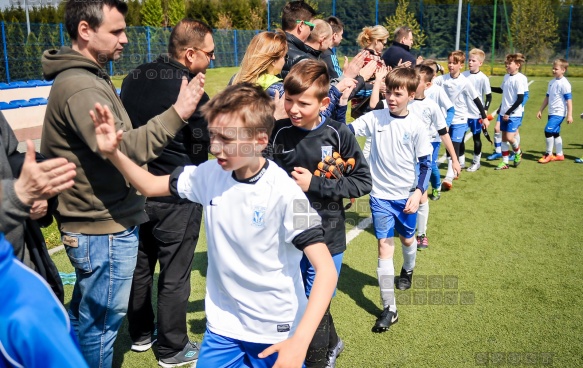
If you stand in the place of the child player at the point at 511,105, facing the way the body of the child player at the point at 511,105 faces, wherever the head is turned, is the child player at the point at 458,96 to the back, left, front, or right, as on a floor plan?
front

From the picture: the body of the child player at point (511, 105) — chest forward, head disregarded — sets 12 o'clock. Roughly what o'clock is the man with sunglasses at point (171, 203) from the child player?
The man with sunglasses is roughly at 11 o'clock from the child player.

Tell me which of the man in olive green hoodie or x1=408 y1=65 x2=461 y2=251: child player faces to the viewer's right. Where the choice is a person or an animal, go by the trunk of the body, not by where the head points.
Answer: the man in olive green hoodie

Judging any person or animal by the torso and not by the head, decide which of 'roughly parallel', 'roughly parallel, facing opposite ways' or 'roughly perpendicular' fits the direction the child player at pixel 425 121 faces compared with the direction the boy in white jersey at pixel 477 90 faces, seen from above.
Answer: roughly parallel

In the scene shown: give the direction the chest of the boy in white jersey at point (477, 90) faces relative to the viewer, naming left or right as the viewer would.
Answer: facing the viewer and to the left of the viewer

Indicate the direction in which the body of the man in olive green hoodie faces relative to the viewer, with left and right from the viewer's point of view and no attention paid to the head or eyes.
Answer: facing to the right of the viewer

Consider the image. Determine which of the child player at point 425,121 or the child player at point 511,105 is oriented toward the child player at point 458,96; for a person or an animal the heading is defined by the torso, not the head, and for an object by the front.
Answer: the child player at point 511,105

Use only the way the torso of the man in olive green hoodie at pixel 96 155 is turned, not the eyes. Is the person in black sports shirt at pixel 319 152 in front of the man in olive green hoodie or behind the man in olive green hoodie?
in front

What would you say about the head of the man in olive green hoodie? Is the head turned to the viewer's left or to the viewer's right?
to the viewer's right

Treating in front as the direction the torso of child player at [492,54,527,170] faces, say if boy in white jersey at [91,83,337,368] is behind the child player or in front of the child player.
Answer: in front

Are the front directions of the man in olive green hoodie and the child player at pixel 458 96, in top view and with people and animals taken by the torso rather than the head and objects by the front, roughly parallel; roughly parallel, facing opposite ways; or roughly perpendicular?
roughly parallel, facing opposite ways

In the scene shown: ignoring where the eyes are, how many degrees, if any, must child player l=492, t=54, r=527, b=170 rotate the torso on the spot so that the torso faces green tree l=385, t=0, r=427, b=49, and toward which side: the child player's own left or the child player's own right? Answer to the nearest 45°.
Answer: approximately 135° to the child player's own right

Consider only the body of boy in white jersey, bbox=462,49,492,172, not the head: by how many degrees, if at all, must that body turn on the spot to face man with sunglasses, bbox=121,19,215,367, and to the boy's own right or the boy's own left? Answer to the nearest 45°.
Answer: approximately 45° to the boy's own left

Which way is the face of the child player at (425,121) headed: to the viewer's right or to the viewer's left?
to the viewer's left

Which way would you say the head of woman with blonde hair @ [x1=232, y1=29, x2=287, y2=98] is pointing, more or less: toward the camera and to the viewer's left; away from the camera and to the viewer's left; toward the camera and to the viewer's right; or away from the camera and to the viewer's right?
away from the camera and to the viewer's right

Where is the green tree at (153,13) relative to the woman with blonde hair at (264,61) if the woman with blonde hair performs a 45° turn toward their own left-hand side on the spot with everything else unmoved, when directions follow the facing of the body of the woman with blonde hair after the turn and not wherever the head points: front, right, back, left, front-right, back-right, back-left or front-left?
front-left

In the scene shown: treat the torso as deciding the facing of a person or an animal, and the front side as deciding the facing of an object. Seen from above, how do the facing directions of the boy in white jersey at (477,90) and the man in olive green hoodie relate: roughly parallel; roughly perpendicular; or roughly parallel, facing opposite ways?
roughly parallel, facing opposite ways
